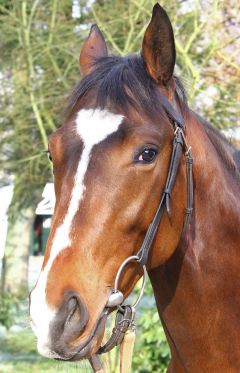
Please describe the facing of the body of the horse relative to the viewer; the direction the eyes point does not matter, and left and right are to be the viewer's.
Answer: facing the viewer and to the left of the viewer
